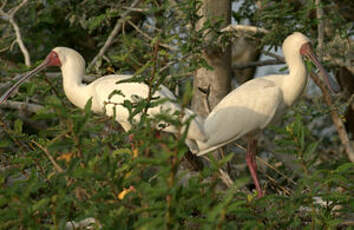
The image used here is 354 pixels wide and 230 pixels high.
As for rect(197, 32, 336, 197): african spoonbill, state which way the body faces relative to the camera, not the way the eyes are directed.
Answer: to the viewer's right

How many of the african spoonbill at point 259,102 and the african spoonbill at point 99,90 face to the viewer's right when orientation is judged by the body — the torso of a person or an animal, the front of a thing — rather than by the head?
1

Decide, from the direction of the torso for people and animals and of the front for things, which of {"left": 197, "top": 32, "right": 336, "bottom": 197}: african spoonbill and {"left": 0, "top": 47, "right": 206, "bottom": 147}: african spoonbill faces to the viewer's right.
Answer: {"left": 197, "top": 32, "right": 336, "bottom": 197}: african spoonbill

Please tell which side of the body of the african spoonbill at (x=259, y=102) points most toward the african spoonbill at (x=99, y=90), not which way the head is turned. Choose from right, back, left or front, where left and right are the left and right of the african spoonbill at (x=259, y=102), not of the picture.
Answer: back

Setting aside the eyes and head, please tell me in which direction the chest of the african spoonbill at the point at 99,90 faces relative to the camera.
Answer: to the viewer's left

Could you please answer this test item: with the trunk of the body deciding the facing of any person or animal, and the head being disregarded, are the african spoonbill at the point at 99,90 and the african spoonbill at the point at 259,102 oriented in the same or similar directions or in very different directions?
very different directions

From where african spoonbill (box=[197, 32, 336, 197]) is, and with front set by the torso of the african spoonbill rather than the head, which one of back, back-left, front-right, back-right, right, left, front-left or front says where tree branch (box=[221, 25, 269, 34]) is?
left

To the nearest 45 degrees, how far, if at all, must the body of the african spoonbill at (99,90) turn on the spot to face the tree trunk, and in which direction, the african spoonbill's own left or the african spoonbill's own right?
approximately 135° to the african spoonbill's own right

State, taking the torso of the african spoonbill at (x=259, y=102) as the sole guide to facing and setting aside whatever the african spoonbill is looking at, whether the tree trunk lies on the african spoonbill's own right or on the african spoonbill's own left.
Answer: on the african spoonbill's own left

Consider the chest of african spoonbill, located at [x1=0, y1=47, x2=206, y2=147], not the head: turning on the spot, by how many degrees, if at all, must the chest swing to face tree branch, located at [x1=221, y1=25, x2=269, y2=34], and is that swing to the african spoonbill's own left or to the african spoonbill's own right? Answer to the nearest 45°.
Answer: approximately 180°
